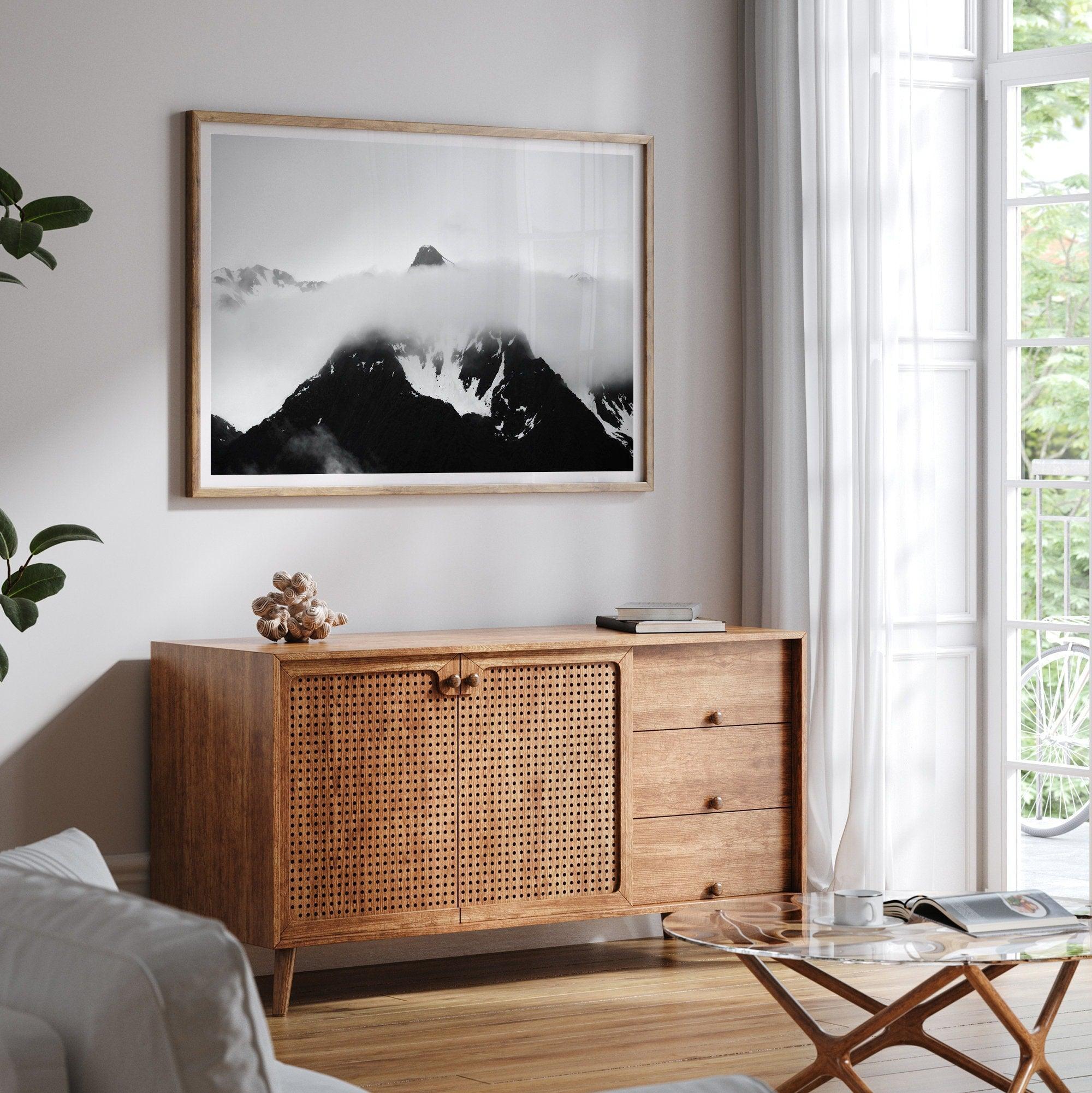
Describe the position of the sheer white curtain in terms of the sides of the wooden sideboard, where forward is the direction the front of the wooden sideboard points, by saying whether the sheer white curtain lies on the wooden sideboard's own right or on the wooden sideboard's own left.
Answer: on the wooden sideboard's own left

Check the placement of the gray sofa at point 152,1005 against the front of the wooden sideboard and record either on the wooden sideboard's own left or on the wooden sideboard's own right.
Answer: on the wooden sideboard's own right

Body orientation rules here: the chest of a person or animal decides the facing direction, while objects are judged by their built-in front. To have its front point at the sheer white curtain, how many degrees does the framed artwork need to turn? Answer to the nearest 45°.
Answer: approximately 45° to its left

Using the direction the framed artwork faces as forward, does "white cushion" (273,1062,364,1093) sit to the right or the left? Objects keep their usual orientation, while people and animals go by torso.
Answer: on its right

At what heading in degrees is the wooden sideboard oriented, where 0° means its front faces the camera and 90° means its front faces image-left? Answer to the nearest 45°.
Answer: approximately 315°

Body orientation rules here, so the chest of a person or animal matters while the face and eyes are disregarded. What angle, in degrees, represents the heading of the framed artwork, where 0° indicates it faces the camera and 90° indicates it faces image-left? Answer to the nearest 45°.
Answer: approximately 315°

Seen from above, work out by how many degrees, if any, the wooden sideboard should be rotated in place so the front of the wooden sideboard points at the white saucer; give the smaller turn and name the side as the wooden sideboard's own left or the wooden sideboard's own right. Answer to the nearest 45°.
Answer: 0° — it already faces it

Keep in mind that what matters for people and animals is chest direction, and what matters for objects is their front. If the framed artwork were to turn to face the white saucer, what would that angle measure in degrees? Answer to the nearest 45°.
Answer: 0° — it already faces it

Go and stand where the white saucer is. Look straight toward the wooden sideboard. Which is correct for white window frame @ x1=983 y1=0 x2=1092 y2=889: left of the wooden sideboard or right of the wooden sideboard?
right
